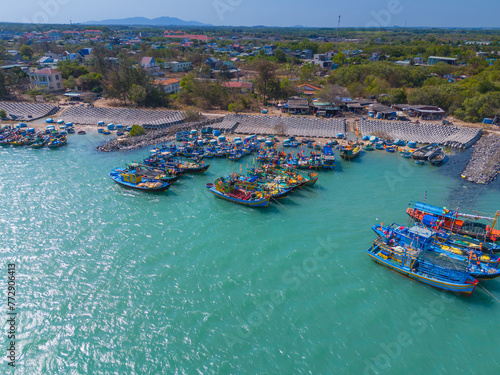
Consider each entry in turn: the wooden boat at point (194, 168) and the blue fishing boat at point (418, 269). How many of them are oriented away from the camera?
0

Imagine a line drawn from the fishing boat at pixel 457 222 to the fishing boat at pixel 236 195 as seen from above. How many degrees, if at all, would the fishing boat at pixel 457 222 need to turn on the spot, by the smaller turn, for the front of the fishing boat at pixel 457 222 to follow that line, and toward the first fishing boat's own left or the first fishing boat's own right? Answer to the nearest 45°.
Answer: approximately 135° to the first fishing boat's own right

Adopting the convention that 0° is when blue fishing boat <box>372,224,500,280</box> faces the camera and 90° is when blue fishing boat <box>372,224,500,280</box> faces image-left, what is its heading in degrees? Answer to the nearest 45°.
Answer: approximately 315°
